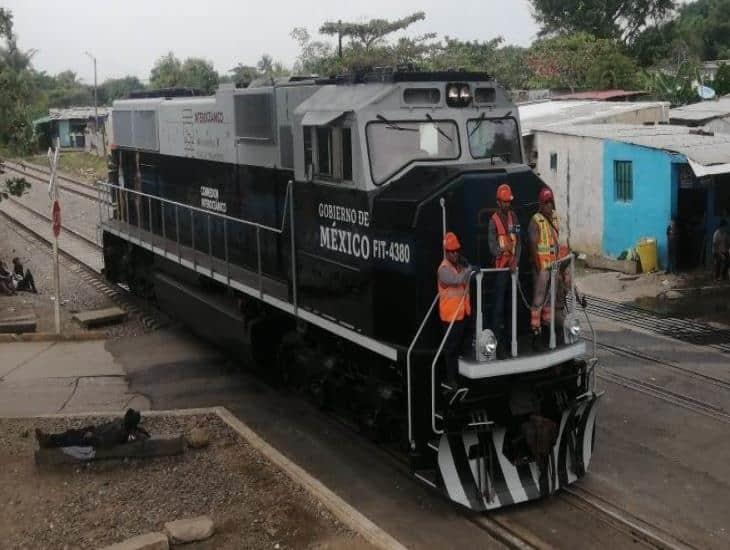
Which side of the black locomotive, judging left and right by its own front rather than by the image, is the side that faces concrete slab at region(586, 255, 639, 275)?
left

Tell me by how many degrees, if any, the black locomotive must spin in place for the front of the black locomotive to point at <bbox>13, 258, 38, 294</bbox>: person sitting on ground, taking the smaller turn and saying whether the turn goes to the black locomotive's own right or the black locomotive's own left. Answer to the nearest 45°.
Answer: approximately 180°

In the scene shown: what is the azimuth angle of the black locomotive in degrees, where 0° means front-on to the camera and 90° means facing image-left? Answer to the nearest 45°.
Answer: approximately 315°

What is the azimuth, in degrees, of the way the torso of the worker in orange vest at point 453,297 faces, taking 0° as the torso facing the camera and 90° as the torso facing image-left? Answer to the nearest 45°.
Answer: approximately 315°

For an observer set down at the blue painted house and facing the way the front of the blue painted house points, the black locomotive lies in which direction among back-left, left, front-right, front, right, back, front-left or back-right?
front-right

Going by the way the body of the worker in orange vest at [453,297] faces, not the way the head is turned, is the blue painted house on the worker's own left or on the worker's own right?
on the worker's own left

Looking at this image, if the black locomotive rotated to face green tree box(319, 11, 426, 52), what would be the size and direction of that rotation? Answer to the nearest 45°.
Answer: approximately 135° to its left

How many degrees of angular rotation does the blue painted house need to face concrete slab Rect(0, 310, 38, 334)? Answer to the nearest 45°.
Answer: approximately 90° to its right
